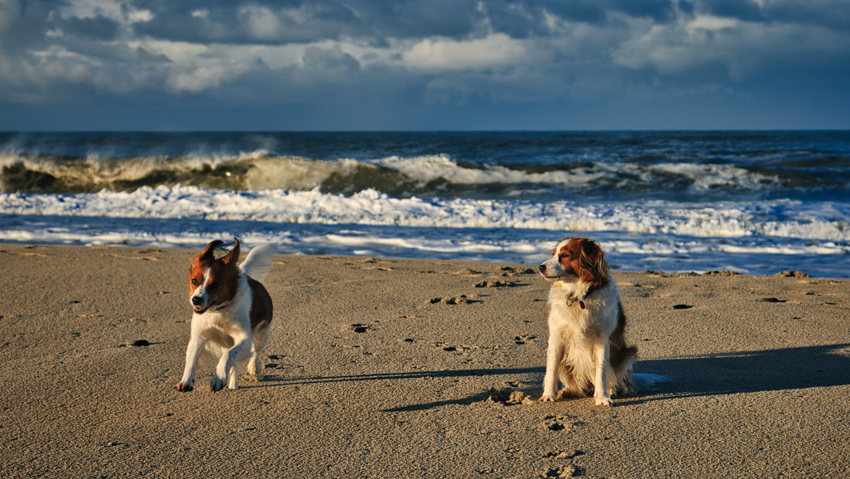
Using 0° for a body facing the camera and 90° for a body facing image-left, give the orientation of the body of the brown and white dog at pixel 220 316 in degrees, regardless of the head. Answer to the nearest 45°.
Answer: approximately 45°

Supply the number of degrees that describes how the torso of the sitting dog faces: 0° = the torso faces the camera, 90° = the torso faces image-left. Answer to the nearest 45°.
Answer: approximately 45°

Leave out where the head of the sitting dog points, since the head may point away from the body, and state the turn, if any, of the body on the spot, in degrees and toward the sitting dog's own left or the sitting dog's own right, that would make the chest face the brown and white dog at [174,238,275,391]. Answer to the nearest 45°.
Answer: approximately 45° to the sitting dog's own right

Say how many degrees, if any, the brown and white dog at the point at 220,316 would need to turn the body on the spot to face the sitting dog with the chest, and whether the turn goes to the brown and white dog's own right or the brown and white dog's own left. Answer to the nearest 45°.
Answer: approximately 135° to the brown and white dog's own left
